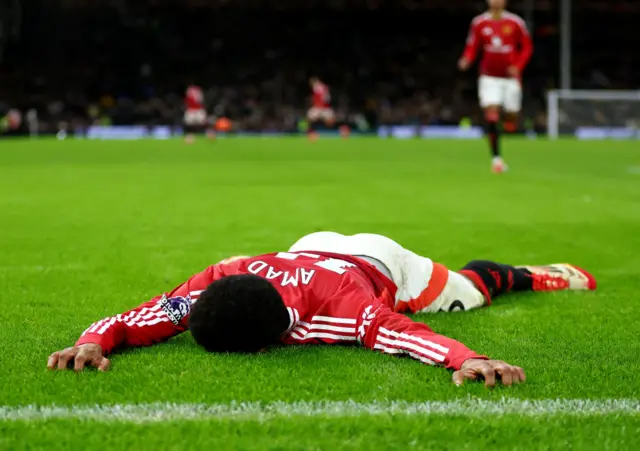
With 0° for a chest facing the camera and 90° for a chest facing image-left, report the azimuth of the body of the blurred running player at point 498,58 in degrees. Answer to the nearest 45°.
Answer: approximately 0°

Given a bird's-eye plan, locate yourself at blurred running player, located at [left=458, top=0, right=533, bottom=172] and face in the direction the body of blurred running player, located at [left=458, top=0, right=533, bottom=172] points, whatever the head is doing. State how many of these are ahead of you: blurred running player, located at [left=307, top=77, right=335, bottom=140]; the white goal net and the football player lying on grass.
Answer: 1

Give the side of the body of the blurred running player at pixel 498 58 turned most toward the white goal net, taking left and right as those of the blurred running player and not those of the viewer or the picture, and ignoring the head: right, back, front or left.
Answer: back

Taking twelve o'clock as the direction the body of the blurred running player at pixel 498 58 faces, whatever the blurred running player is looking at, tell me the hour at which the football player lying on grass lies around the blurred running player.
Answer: The football player lying on grass is roughly at 12 o'clock from the blurred running player.

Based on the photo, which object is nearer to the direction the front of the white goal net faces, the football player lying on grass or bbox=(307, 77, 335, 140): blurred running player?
the football player lying on grass

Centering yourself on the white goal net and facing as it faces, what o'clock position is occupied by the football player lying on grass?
The football player lying on grass is roughly at 12 o'clock from the white goal net.

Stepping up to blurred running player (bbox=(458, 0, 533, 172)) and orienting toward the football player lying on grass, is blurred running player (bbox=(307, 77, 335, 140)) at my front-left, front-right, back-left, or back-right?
back-right

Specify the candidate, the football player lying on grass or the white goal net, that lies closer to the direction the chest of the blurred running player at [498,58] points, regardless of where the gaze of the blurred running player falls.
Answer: the football player lying on grass

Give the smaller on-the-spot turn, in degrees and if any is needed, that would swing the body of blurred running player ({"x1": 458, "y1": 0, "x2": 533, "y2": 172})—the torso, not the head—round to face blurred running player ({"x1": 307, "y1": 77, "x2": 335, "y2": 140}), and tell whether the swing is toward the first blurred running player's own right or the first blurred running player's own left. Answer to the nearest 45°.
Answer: approximately 180°
